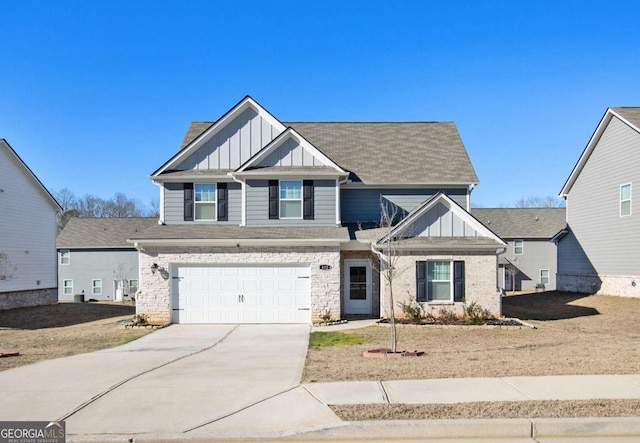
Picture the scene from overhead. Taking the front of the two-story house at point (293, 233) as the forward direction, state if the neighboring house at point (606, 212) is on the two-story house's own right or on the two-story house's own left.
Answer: on the two-story house's own left

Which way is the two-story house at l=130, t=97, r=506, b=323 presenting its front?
toward the camera

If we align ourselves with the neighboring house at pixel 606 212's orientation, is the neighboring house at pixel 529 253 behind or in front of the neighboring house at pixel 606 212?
behind

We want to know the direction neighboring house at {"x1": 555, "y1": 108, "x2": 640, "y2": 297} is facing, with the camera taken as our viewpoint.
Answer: facing the viewer and to the right of the viewer
